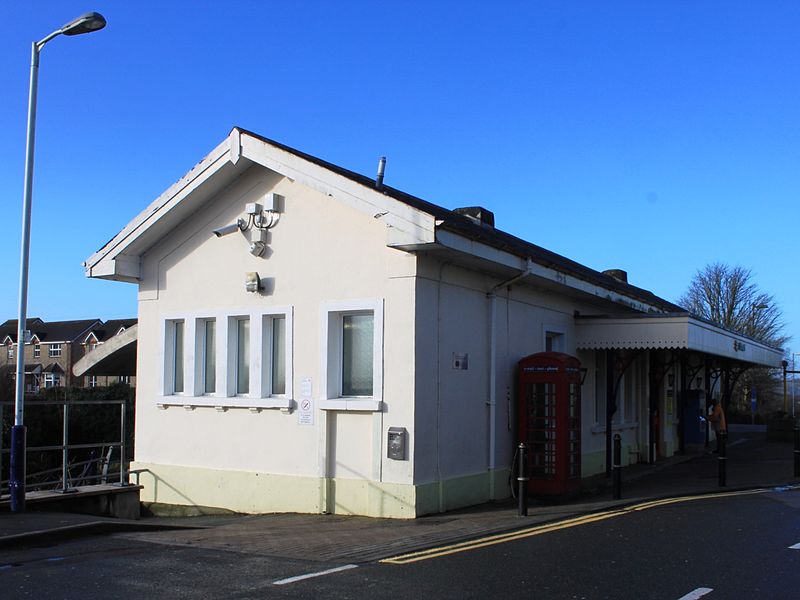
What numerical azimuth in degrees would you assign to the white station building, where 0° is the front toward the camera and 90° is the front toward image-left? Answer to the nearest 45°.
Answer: approximately 315°

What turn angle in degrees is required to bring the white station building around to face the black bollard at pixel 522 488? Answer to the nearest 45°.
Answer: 0° — it already faces it

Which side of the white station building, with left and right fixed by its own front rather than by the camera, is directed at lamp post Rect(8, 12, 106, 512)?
right

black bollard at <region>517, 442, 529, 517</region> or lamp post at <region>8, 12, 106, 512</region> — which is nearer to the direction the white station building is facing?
the black bollard
